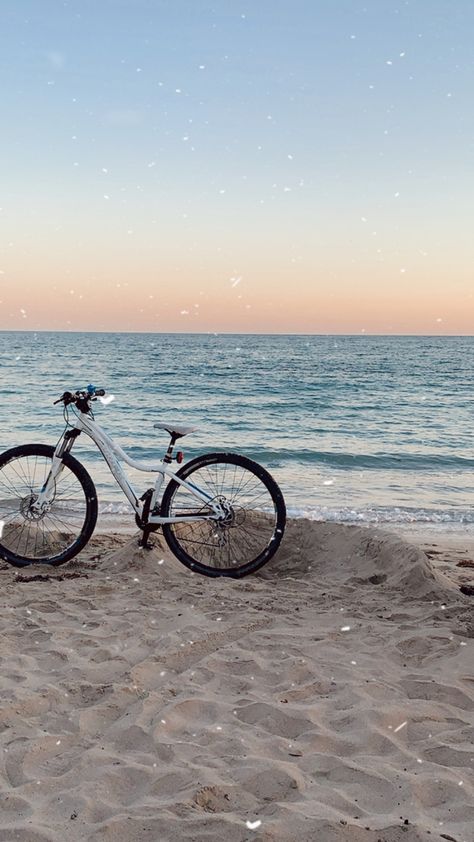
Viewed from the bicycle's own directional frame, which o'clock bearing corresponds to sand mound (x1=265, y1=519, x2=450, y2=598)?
The sand mound is roughly at 6 o'clock from the bicycle.

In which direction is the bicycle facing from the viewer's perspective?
to the viewer's left
